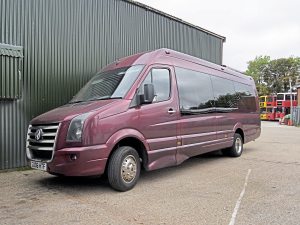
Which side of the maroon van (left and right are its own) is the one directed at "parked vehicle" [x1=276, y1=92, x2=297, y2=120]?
back

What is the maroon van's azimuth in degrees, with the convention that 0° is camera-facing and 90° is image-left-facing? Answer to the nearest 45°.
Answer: approximately 45°

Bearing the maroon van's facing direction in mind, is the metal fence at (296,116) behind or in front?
behind
